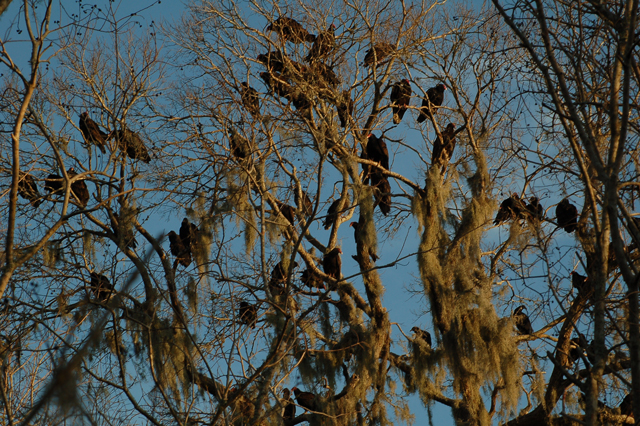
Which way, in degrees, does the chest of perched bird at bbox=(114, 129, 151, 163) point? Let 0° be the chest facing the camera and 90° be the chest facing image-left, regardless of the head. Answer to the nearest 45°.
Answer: approximately 90°

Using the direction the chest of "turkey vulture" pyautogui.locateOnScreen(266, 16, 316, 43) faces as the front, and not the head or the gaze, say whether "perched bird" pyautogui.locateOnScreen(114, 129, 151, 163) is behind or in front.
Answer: in front

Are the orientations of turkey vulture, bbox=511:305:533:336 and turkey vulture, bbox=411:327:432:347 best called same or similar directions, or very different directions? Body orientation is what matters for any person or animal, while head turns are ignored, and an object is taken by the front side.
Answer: same or similar directions

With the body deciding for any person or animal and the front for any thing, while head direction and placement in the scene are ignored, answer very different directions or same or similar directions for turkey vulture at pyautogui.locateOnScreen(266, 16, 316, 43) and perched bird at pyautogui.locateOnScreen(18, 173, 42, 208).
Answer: same or similar directions
